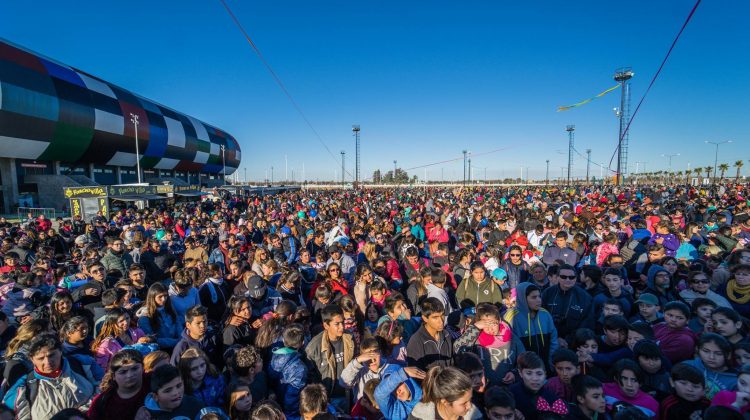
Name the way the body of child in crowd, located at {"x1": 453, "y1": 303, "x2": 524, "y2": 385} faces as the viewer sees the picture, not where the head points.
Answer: toward the camera

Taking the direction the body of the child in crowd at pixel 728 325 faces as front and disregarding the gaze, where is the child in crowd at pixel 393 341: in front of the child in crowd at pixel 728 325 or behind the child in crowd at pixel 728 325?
in front

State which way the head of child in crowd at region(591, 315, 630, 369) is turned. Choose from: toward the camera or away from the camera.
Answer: toward the camera

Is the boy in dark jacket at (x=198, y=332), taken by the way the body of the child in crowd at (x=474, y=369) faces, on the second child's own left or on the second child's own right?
on the second child's own right

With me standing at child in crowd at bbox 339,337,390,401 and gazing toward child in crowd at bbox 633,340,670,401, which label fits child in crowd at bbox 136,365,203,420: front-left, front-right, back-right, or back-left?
back-right

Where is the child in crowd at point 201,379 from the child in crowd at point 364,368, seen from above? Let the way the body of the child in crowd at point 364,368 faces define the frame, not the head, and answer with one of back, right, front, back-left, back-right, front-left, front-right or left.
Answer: right

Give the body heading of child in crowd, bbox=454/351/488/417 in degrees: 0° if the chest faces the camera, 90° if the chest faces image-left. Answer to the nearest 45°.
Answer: approximately 315°

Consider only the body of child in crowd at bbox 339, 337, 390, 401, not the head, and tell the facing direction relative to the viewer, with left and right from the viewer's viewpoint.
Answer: facing the viewer

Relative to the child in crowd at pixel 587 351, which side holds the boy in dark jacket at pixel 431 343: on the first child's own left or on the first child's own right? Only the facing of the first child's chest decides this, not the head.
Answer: on the first child's own right

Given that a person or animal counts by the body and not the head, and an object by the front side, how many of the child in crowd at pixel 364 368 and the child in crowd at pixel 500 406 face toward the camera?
2

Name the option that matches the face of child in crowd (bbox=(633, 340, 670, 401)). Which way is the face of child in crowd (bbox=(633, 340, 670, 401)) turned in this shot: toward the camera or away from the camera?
toward the camera

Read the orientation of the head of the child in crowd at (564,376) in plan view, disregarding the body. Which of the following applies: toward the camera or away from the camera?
toward the camera

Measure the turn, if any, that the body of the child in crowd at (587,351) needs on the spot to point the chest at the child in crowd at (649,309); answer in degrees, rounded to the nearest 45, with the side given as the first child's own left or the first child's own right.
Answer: approximately 90° to the first child's own left

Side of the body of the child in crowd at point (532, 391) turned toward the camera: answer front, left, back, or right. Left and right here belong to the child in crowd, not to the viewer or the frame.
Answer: front
